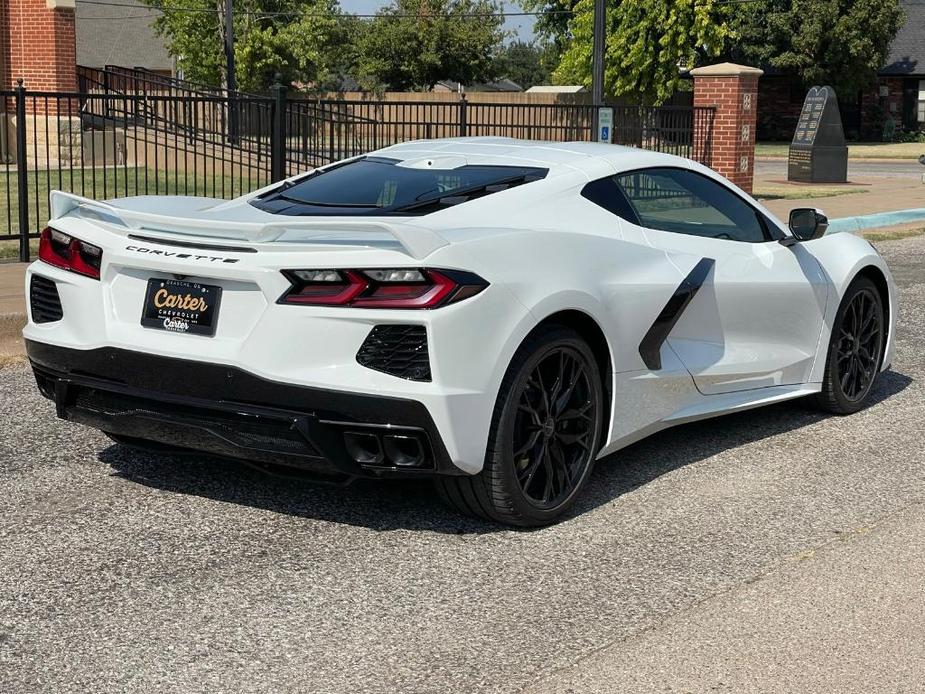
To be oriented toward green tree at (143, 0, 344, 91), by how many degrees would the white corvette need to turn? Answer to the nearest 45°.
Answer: approximately 45° to its left

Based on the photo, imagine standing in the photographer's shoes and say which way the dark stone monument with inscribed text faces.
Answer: facing the viewer and to the left of the viewer

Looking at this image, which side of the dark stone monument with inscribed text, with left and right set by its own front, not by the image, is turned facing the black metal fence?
front

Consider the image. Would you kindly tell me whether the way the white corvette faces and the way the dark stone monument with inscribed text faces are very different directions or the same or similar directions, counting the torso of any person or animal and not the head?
very different directions

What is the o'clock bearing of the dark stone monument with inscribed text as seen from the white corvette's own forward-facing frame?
The dark stone monument with inscribed text is roughly at 11 o'clock from the white corvette.

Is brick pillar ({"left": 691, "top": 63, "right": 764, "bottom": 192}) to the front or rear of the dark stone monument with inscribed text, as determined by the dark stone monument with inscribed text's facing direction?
to the front

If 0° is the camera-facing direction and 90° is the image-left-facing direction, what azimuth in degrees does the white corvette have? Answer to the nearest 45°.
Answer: approximately 225°

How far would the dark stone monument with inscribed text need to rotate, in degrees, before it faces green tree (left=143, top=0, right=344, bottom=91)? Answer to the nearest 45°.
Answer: approximately 90° to its right

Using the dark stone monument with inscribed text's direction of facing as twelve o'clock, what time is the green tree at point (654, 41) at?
The green tree is roughly at 4 o'clock from the dark stone monument with inscribed text.

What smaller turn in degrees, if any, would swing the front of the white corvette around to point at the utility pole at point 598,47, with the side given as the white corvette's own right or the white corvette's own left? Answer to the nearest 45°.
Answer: approximately 45° to the white corvette's own left

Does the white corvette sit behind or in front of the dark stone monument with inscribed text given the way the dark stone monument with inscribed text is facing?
in front

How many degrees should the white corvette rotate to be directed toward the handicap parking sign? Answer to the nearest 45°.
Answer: approximately 45° to its left
